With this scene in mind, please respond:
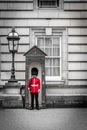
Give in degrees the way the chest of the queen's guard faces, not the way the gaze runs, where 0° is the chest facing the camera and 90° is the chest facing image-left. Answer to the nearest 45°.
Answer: approximately 0°
